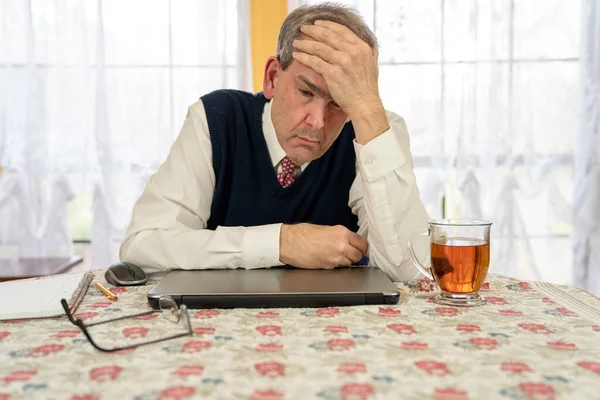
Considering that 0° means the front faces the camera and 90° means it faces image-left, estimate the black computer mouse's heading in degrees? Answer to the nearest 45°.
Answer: approximately 0°

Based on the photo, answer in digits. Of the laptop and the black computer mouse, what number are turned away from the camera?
1

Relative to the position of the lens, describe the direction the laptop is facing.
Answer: facing away from the viewer

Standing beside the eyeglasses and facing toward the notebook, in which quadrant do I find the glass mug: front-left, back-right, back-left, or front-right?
back-right

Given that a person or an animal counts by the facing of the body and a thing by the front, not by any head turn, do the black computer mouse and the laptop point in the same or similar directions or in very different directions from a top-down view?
very different directions
